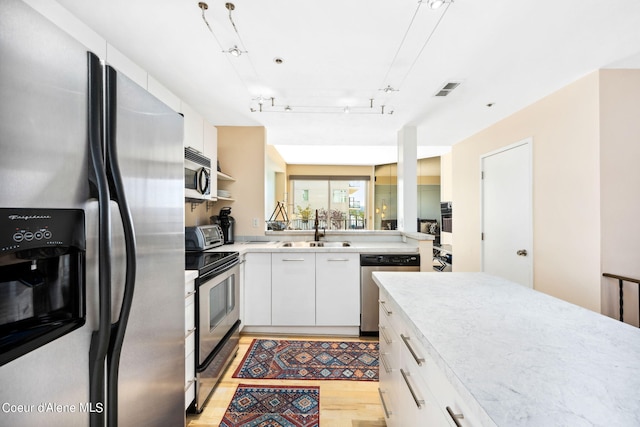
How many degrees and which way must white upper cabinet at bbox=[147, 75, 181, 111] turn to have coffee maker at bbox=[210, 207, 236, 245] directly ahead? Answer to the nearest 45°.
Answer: approximately 90° to its left

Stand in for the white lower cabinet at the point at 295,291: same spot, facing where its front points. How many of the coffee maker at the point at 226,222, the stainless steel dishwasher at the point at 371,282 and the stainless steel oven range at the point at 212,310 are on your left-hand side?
1

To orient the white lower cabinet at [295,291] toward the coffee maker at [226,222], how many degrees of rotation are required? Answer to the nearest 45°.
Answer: approximately 135° to its right

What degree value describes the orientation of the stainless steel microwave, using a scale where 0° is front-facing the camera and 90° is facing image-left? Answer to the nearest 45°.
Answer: approximately 315°

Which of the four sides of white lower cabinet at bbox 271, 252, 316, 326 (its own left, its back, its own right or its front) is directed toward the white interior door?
left

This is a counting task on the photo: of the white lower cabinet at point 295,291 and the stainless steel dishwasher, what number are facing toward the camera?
2

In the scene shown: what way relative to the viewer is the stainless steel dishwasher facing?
toward the camera

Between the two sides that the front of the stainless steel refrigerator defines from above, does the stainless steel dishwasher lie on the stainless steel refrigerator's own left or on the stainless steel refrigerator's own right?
on the stainless steel refrigerator's own left

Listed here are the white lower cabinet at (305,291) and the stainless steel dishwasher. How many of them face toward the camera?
2

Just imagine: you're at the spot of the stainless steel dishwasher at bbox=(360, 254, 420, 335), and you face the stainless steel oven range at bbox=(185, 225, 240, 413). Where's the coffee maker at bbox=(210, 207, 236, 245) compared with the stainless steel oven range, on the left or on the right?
right

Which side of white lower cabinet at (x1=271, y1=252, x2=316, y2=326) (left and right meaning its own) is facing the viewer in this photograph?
front

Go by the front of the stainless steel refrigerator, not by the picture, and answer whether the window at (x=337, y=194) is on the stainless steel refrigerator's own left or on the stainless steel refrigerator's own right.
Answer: on the stainless steel refrigerator's own left

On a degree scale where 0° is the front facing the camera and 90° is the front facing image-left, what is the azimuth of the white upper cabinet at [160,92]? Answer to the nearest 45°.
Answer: approximately 315°

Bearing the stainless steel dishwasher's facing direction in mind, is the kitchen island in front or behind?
in front
